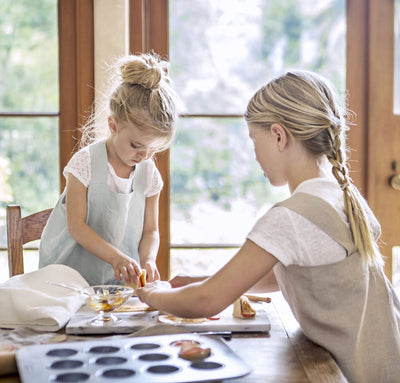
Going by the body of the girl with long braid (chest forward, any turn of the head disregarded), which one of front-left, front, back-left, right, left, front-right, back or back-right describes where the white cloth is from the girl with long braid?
front-left

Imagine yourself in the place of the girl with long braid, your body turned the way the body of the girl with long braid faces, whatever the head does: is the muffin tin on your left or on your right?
on your left

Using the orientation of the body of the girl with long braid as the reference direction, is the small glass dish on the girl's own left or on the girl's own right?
on the girl's own left

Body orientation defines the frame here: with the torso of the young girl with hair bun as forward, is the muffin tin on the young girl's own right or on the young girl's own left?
on the young girl's own right

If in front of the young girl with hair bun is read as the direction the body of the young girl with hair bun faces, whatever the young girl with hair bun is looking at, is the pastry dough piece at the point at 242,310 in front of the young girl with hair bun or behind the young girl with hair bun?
in front

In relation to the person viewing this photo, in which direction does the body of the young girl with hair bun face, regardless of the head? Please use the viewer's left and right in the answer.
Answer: facing the viewer and to the right of the viewer

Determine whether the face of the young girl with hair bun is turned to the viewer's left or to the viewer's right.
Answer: to the viewer's right

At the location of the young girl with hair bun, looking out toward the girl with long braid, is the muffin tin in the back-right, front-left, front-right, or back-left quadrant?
front-right

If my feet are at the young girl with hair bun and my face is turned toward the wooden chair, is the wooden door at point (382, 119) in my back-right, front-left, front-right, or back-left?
back-right

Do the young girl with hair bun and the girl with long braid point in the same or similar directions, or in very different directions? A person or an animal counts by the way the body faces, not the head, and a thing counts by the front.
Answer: very different directions

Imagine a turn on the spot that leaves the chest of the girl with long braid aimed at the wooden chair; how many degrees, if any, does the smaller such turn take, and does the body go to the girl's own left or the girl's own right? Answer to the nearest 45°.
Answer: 0° — they already face it

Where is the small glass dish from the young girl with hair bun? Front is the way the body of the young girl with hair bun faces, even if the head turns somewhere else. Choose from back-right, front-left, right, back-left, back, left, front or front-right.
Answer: front-right
